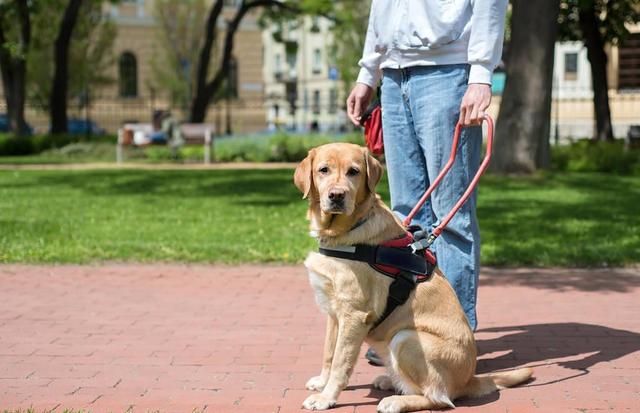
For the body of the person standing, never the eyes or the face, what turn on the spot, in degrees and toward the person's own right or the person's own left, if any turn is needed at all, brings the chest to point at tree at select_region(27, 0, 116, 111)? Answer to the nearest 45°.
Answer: approximately 90° to the person's own right

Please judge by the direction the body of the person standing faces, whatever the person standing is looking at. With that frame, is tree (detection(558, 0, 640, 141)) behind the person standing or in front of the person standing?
behind

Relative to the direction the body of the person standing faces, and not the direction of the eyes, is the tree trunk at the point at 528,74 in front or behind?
behind

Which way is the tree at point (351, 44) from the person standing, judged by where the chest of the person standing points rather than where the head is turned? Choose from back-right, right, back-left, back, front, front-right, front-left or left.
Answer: back-right

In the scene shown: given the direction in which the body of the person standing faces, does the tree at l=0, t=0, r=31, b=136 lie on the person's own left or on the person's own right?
on the person's own right

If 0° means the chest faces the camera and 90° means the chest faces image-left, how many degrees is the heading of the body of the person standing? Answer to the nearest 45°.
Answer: approximately 45°

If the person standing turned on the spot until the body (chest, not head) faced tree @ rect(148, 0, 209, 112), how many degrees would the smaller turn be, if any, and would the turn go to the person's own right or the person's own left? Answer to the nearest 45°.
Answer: approximately 135° to the person's own right
